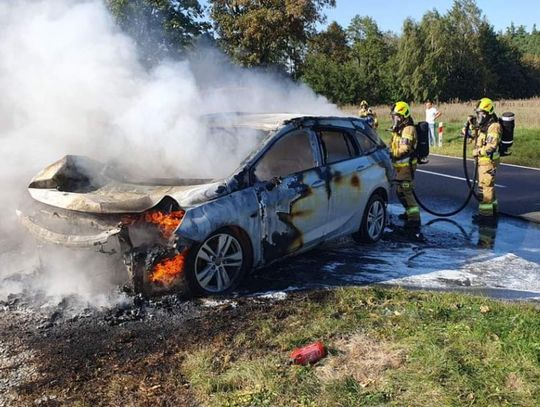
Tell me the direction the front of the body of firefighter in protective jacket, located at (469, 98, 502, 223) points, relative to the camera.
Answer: to the viewer's left

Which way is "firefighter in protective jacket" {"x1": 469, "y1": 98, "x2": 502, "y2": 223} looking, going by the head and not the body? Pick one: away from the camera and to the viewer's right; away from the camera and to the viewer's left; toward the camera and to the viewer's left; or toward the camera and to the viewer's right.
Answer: toward the camera and to the viewer's left

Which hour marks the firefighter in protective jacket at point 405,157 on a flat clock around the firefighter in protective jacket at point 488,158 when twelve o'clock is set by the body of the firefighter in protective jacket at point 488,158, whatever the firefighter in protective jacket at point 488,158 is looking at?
the firefighter in protective jacket at point 405,157 is roughly at 11 o'clock from the firefighter in protective jacket at point 488,158.

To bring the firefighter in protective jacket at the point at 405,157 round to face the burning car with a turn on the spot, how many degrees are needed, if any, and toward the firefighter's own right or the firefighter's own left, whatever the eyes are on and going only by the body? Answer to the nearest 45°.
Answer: approximately 45° to the firefighter's own left

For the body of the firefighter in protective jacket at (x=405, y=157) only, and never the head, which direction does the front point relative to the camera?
to the viewer's left

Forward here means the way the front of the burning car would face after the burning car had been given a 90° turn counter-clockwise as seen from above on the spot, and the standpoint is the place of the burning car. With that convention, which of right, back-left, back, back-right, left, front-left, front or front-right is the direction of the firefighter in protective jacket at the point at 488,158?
left

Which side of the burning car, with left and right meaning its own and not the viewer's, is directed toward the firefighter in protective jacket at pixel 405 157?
back

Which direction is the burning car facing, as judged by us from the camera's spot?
facing the viewer and to the left of the viewer

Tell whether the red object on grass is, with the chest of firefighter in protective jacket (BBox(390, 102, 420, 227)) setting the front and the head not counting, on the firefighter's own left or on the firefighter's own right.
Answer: on the firefighter's own left

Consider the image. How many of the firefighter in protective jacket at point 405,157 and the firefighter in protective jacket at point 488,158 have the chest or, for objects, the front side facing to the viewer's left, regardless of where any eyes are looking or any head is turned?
2

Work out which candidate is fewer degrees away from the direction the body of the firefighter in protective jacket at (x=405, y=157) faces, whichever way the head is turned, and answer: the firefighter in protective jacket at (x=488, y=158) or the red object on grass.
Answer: the red object on grass

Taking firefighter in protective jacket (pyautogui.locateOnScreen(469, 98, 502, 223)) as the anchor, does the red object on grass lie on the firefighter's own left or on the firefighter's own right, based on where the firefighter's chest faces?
on the firefighter's own left
